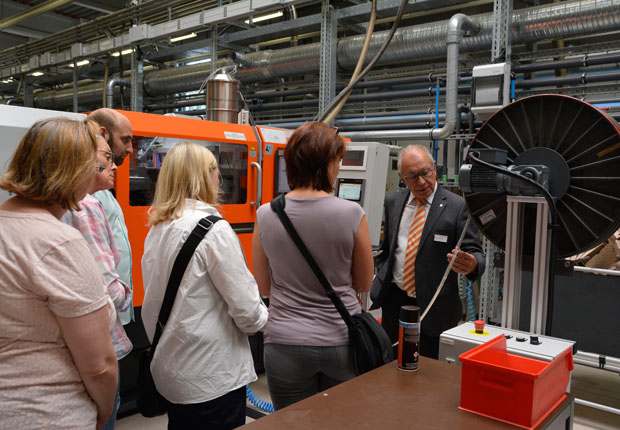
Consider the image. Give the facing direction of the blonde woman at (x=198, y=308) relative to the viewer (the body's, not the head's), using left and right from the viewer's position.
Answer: facing away from the viewer and to the right of the viewer

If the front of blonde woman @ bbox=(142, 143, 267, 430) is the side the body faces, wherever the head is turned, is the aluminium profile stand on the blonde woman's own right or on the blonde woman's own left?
on the blonde woman's own right

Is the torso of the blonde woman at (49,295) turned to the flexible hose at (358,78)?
yes

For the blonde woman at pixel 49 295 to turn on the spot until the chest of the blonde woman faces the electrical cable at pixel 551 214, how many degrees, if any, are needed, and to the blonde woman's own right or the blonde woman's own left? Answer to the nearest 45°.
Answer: approximately 45° to the blonde woman's own right

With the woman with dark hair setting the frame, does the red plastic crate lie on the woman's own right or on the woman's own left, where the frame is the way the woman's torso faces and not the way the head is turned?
on the woman's own right

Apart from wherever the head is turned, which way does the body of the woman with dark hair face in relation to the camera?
away from the camera

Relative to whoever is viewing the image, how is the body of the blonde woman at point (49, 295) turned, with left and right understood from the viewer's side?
facing away from the viewer and to the right of the viewer

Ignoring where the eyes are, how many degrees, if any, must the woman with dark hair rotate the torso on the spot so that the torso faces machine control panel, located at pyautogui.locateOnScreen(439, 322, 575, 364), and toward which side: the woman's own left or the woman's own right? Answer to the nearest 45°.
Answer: approximately 90° to the woman's own right

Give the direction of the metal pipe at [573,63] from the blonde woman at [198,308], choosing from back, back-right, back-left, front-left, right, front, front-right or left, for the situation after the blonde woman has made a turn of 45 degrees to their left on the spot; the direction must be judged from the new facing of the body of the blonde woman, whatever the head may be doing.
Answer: front-right

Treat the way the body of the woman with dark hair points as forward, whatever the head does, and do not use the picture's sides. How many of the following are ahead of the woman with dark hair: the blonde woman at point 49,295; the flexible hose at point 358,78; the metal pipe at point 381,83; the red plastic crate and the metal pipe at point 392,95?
3

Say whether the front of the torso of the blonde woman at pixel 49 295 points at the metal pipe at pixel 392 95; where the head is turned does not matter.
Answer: yes

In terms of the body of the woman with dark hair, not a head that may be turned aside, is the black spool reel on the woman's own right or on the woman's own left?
on the woman's own right

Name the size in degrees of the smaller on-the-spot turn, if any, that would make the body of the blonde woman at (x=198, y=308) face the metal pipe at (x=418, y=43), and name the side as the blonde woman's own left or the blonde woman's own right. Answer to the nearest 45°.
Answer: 0° — they already face it

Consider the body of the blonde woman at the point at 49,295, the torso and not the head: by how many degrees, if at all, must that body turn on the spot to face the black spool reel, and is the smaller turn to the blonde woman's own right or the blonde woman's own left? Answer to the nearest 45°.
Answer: approximately 45° to the blonde woman's own right
